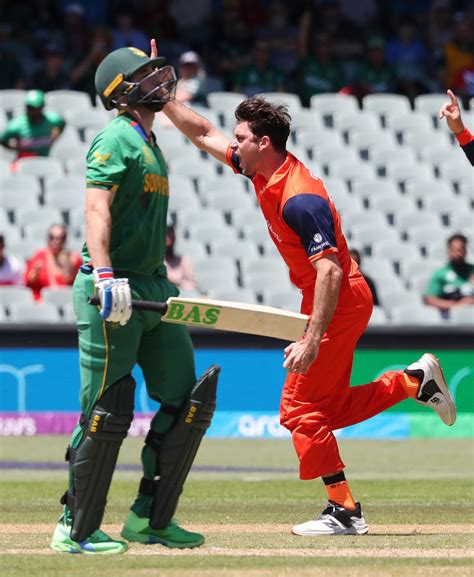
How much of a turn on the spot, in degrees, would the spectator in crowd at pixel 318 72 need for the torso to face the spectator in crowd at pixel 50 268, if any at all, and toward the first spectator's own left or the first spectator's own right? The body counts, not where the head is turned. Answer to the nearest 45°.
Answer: approximately 45° to the first spectator's own right

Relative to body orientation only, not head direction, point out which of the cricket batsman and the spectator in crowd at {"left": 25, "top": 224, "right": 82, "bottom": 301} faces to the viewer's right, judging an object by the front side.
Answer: the cricket batsman

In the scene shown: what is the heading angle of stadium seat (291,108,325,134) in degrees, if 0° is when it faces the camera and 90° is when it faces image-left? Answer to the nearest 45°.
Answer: approximately 0°

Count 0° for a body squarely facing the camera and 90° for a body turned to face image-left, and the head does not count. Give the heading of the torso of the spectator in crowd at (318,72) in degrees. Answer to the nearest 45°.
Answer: approximately 0°

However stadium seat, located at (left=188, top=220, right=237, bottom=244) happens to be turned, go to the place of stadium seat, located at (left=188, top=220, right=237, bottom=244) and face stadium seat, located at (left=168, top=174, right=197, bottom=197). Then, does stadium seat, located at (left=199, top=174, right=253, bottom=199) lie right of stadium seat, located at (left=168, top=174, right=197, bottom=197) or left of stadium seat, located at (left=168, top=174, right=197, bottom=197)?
right

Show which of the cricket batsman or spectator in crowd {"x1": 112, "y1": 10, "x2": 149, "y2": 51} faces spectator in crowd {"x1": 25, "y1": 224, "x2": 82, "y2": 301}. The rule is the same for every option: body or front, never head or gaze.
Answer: spectator in crowd {"x1": 112, "y1": 10, "x2": 149, "y2": 51}
